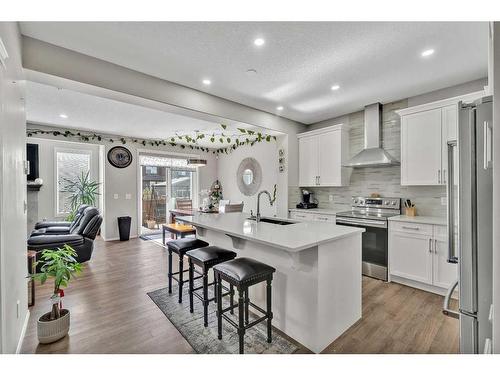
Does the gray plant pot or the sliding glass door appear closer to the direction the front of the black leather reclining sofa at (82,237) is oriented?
the gray plant pot

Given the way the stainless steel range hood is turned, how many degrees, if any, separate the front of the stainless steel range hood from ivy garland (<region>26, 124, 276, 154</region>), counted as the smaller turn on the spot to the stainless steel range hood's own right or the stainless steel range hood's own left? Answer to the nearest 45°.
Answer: approximately 90° to the stainless steel range hood's own right

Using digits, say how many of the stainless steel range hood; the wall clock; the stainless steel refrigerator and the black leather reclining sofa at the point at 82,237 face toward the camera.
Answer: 2

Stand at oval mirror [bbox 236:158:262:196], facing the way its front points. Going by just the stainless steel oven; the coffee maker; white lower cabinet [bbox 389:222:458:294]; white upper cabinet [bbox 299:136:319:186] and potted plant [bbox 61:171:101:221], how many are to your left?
4

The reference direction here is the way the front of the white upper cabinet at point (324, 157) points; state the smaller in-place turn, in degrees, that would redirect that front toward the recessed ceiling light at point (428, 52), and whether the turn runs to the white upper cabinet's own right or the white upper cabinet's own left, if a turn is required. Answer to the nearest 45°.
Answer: approximately 90° to the white upper cabinet's own left

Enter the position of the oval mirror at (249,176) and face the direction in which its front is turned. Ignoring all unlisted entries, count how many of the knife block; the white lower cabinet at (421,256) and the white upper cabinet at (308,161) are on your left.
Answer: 3

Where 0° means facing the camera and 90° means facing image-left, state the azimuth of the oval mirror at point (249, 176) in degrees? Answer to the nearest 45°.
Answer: approximately 45°

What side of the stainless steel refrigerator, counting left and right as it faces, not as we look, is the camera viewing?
left

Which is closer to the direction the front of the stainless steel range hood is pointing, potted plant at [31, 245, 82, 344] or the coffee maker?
the potted plant

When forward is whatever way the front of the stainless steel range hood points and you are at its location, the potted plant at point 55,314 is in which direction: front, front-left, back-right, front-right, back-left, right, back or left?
front-right

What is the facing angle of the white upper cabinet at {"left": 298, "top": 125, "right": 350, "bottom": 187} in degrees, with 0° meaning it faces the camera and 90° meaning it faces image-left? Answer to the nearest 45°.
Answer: approximately 45°

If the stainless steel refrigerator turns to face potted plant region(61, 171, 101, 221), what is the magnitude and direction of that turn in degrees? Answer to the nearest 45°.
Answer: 0° — it already faces it

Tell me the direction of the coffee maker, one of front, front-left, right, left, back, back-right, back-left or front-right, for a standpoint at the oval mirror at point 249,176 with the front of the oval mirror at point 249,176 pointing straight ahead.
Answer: left
